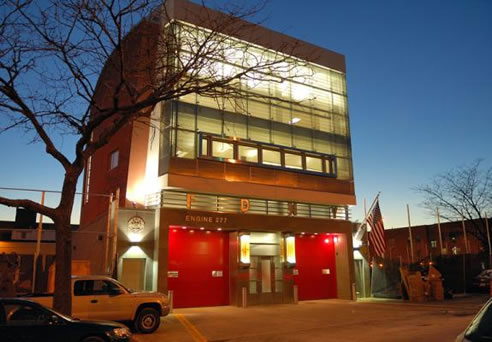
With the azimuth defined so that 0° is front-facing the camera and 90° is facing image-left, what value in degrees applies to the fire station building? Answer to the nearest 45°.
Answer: approximately 315°

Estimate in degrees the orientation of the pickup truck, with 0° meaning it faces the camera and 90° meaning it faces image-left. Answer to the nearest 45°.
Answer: approximately 270°

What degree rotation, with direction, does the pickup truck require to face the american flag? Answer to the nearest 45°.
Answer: approximately 45° to its left

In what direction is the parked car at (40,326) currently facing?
to the viewer's right

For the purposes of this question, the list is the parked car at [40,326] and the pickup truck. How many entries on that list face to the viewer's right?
2

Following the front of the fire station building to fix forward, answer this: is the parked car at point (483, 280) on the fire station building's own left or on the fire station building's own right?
on the fire station building's own left

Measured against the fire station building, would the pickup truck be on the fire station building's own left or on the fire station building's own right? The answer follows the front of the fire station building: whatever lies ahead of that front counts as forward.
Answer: on the fire station building's own right
